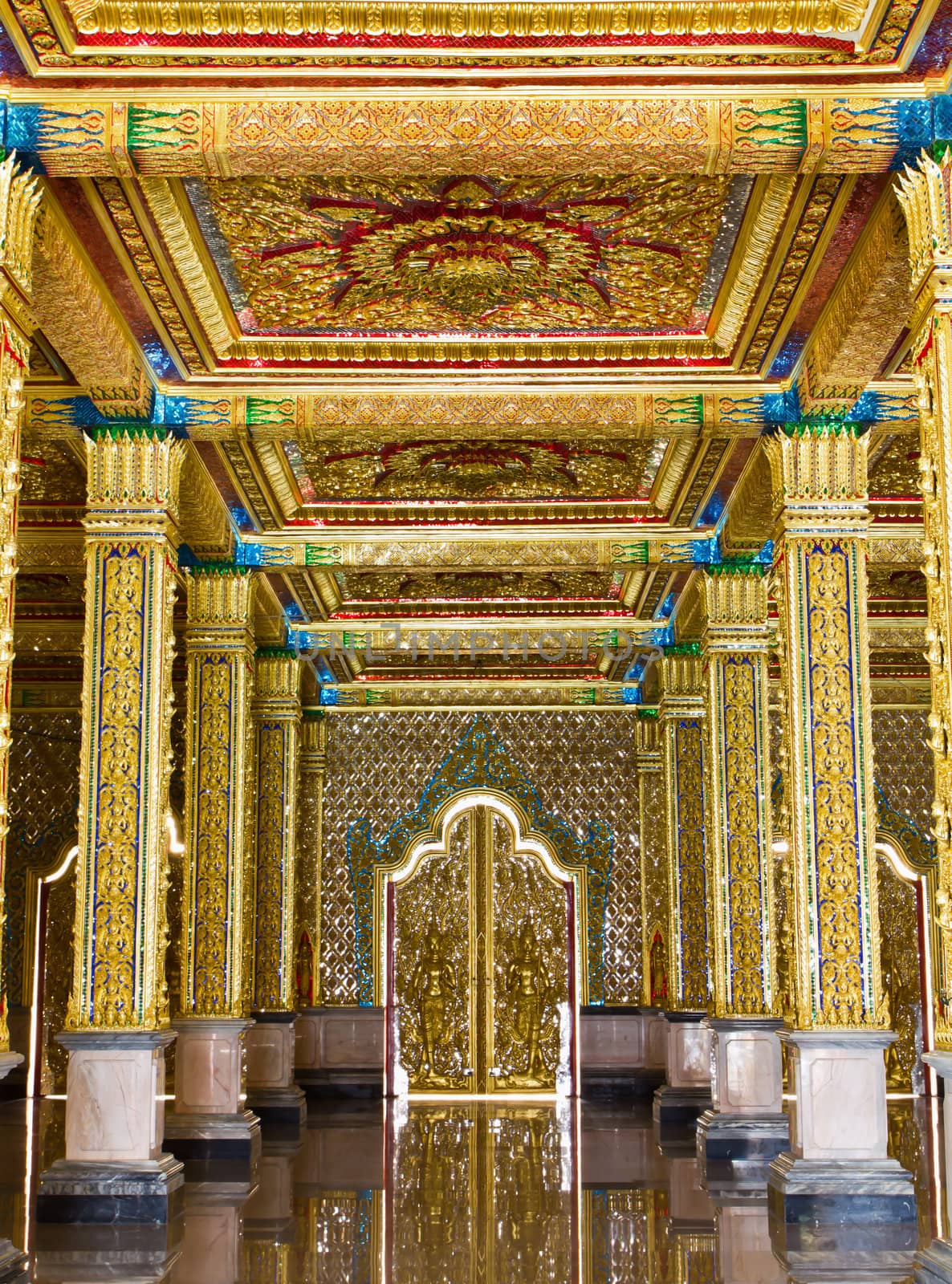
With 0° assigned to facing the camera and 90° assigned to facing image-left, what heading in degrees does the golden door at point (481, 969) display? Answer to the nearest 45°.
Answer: approximately 0°

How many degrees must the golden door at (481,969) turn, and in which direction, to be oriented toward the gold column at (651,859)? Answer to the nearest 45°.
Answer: approximately 90° to its left

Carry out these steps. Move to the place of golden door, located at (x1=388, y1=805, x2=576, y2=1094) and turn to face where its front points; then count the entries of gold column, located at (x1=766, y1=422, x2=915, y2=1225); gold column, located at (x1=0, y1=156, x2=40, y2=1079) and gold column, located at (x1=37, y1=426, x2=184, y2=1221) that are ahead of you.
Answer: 3

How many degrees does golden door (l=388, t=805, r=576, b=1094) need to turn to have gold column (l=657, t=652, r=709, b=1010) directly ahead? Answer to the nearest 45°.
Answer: approximately 45° to its left

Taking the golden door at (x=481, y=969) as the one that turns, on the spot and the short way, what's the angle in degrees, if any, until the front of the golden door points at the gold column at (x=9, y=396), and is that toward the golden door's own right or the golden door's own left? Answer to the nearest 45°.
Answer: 0° — it already faces it

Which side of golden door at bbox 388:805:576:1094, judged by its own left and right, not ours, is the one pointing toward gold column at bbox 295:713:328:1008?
right

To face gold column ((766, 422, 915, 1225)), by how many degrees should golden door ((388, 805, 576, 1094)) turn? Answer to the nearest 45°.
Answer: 0° — it already faces it

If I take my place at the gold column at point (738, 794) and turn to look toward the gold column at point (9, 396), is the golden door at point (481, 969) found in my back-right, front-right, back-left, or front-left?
back-right

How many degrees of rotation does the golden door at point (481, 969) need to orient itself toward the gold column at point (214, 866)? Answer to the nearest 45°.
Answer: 0° — it already faces it

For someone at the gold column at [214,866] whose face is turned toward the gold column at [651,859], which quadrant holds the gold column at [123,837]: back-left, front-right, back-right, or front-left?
back-right
